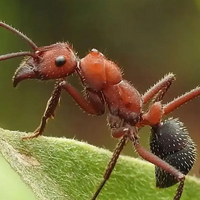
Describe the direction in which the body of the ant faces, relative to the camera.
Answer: to the viewer's left
